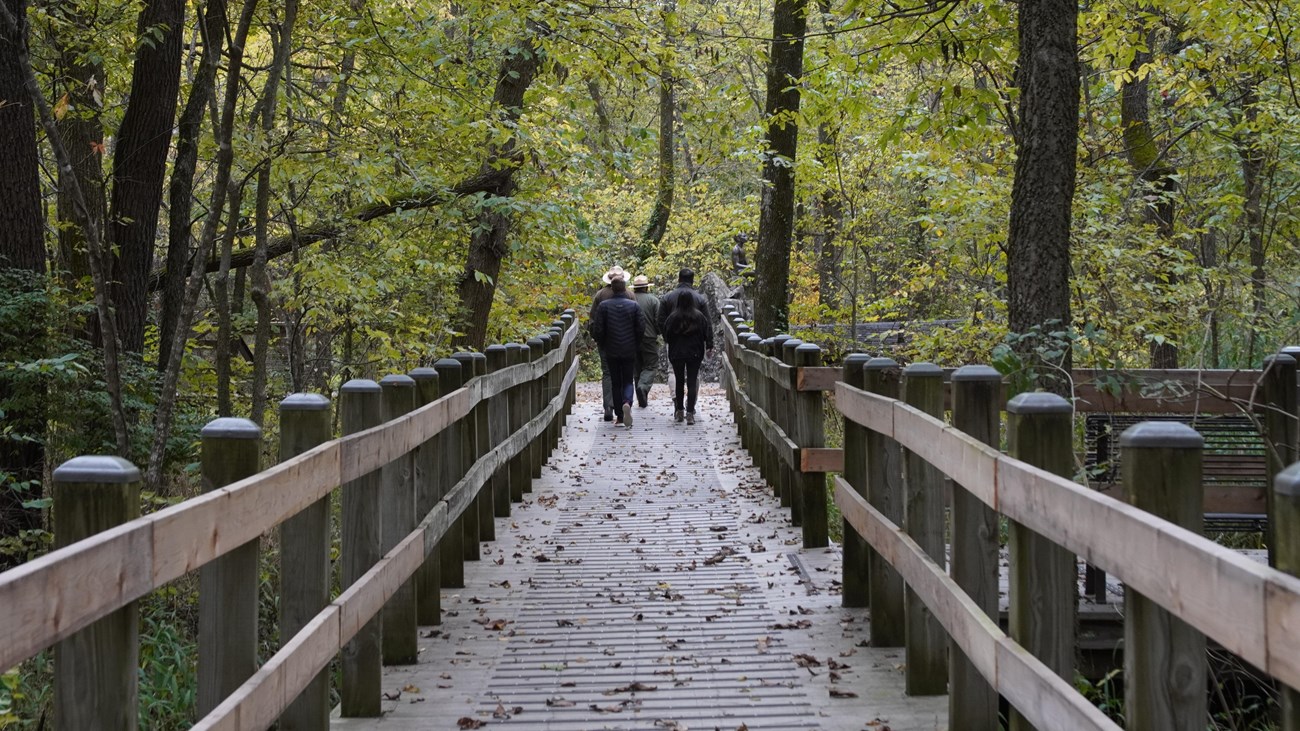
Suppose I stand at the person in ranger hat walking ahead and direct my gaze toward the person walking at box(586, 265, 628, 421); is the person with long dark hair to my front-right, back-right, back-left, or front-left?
front-left

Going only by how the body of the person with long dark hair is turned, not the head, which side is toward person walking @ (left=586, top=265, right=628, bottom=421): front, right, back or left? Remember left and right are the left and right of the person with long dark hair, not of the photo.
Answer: left

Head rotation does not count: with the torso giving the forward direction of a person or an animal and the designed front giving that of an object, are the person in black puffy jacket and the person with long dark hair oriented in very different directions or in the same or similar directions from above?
same or similar directions

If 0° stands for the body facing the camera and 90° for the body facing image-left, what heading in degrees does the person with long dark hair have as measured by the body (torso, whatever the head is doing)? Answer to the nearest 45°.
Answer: approximately 180°

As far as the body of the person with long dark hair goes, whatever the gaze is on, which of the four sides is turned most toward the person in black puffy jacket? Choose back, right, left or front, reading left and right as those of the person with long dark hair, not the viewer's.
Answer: left

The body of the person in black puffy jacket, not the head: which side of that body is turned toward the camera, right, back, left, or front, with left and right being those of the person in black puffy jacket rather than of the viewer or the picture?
back

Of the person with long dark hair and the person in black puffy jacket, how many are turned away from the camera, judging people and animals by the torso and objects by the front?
2

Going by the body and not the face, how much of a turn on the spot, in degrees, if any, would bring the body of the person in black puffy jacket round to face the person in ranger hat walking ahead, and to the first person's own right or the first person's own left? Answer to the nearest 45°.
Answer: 0° — they already face them

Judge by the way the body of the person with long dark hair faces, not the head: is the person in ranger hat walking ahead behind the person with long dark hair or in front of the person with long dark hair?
in front

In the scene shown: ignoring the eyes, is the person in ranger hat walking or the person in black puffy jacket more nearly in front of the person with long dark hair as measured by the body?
the person in ranger hat walking

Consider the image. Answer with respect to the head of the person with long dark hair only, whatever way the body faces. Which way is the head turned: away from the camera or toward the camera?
away from the camera

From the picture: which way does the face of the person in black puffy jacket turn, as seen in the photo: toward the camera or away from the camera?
away from the camera
